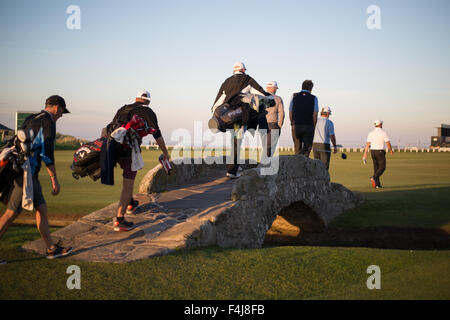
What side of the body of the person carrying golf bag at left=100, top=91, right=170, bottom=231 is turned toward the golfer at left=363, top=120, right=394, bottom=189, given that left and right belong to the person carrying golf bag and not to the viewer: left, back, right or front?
front

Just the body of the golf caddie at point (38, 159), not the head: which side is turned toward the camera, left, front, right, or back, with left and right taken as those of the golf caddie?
right

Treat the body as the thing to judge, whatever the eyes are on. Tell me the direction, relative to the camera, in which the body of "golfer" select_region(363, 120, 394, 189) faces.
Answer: away from the camera

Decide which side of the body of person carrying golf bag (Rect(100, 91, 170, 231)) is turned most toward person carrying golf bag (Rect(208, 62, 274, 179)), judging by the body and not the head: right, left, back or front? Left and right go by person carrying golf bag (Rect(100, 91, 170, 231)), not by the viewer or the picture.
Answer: front

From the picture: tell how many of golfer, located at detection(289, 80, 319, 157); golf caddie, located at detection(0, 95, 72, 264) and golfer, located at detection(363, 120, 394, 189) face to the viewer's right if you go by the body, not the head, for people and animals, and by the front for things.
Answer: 1

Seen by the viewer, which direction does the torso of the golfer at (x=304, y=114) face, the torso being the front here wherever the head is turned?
away from the camera

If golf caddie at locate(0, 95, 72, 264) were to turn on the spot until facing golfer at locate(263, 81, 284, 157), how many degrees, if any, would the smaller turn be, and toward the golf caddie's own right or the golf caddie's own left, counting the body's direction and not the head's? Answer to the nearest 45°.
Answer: approximately 45° to the golf caddie's own left

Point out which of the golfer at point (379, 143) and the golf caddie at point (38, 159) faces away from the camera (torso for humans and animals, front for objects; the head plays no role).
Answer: the golfer at point (379, 143)

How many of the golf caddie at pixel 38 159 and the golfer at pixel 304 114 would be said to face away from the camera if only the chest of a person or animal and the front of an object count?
1

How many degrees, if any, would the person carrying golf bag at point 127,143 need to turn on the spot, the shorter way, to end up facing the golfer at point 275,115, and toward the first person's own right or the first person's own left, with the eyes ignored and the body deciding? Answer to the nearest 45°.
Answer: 0° — they already face them
